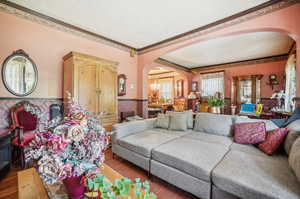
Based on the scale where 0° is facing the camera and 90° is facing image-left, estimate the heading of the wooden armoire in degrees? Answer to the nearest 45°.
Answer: approximately 315°

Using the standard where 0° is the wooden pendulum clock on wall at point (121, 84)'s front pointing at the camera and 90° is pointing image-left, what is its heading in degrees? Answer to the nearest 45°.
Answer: approximately 315°

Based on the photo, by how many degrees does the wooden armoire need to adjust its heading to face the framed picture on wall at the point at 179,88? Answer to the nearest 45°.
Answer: approximately 90° to its left

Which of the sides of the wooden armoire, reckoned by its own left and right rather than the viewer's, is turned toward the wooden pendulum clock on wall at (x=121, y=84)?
left
